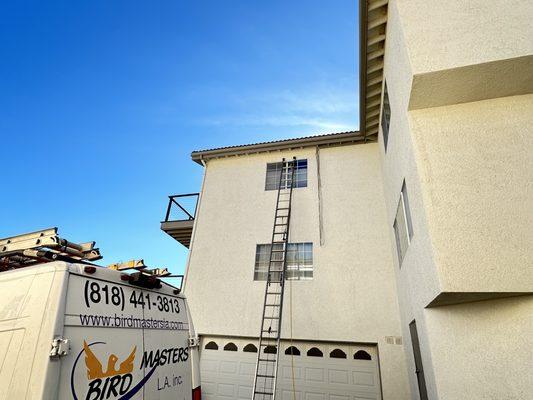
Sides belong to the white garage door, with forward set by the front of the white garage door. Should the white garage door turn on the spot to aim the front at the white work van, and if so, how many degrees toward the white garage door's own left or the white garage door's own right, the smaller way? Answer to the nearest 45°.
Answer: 0° — it already faces it

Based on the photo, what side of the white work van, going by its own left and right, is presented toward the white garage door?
right

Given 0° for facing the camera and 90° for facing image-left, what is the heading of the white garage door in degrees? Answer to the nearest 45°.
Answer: approximately 0°

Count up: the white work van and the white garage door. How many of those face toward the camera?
1

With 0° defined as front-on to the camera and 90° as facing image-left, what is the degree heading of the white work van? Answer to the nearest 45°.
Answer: approximately 135°
